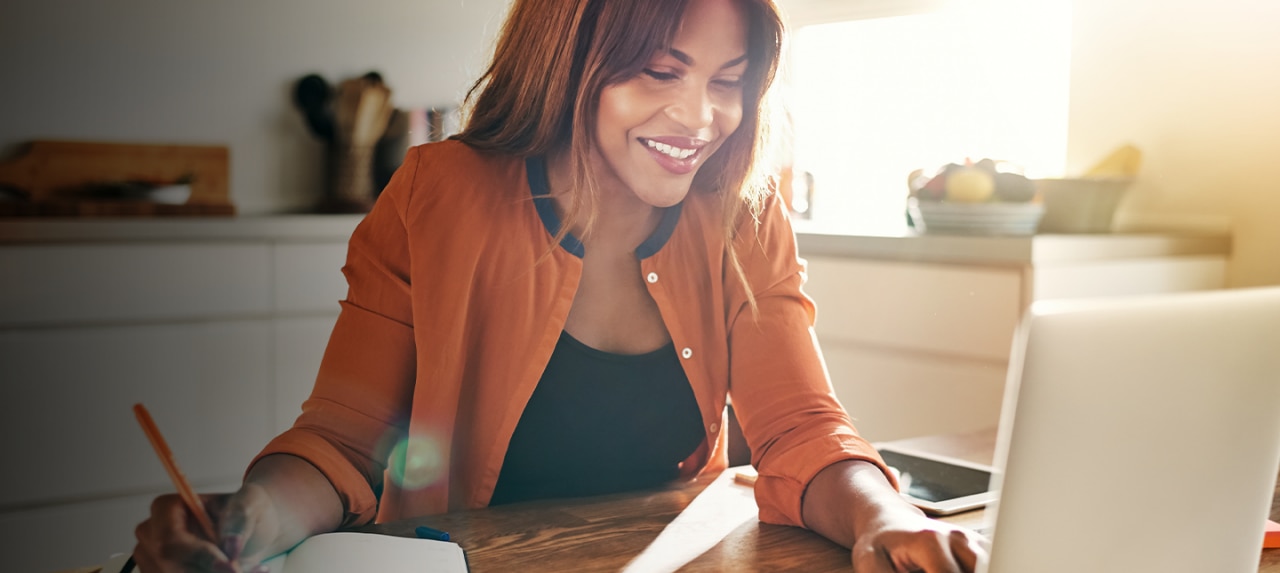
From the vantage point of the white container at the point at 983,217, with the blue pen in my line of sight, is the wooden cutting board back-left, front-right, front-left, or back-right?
front-right

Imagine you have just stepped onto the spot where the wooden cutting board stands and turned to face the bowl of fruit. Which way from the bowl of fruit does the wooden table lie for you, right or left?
right

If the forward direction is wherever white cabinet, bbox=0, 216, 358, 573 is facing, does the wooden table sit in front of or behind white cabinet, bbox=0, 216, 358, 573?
in front

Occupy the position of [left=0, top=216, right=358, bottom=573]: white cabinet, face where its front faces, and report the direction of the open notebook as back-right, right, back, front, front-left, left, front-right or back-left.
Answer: front

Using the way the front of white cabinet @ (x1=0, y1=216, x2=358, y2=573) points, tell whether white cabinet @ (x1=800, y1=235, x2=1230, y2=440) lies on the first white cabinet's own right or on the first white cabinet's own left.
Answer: on the first white cabinet's own left

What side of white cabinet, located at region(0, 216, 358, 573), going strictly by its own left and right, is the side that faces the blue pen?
front

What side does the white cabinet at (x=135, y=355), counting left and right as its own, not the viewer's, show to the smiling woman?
front

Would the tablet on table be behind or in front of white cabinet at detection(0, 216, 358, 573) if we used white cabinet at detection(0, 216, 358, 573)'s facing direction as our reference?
in front

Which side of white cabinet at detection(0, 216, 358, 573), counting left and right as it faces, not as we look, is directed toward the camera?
front

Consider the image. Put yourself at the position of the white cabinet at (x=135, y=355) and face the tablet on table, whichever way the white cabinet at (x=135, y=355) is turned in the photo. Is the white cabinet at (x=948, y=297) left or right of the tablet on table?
left

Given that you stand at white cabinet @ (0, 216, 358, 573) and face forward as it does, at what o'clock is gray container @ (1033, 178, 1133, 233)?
The gray container is roughly at 10 o'clock from the white cabinet.

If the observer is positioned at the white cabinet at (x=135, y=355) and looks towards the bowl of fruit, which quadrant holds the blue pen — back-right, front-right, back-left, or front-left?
front-right
